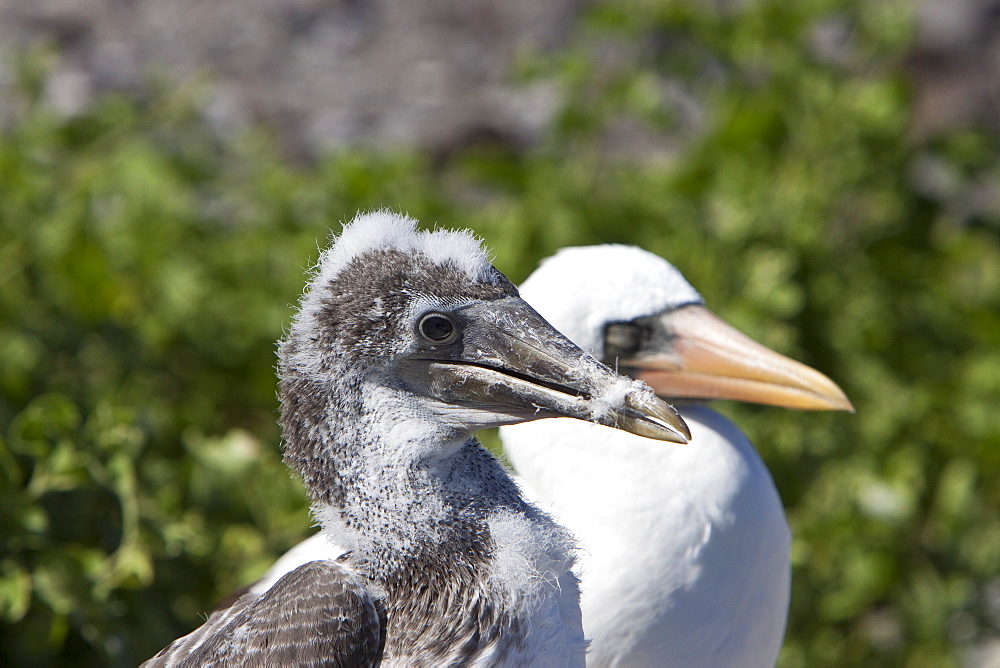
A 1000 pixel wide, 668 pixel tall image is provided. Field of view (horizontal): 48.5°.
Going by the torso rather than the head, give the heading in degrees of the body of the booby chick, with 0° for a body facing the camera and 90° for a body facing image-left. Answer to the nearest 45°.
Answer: approximately 270°

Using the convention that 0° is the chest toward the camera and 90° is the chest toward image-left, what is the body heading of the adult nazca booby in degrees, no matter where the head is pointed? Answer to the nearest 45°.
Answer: approximately 270°

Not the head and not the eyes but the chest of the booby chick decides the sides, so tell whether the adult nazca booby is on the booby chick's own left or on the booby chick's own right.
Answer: on the booby chick's own left

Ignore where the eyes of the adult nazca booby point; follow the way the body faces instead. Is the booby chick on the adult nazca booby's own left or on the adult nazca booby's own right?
on the adult nazca booby's own right
